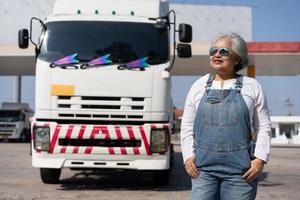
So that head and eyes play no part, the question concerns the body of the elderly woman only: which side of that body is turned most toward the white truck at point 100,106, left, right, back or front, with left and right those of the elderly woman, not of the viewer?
back

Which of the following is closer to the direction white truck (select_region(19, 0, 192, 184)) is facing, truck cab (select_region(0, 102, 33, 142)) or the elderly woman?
the elderly woman

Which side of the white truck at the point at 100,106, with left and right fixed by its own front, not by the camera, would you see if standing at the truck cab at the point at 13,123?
back

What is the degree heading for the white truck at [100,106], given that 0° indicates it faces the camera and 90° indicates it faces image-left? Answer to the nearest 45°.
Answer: approximately 0°

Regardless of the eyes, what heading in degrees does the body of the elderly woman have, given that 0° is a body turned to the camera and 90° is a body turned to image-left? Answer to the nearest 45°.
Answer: approximately 0°

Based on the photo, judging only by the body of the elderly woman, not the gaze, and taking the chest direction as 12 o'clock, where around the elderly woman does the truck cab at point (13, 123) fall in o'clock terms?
The truck cab is roughly at 5 o'clock from the elderly woman.

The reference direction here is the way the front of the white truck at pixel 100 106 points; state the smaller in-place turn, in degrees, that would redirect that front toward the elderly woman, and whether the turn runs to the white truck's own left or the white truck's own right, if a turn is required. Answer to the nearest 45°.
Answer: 0° — it already faces them

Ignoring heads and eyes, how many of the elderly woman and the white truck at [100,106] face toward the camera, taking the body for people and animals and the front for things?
2
